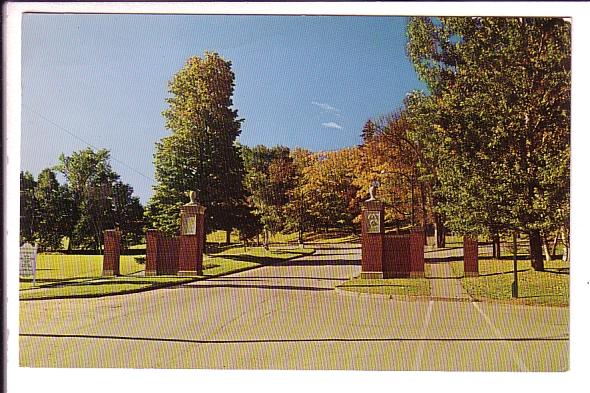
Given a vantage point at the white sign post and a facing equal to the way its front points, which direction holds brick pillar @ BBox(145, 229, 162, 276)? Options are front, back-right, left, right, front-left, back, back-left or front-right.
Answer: left

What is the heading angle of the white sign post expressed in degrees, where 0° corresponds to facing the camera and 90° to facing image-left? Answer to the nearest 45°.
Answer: approximately 0°

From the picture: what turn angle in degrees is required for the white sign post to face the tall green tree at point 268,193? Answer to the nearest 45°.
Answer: approximately 90° to its left

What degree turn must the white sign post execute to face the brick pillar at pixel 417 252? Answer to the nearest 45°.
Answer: approximately 90° to its left

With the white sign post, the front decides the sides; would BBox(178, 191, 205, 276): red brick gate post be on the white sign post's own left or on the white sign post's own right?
on the white sign post's own left

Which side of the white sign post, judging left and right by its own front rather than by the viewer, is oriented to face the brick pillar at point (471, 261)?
left
